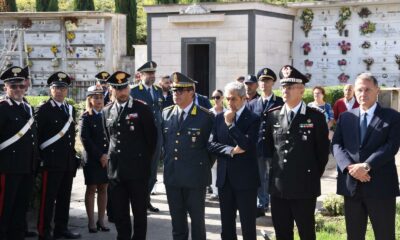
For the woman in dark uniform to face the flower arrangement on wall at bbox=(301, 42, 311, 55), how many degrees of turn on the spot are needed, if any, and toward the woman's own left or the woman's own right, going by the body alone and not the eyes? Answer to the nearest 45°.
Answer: approximately 90° to the woman's own left

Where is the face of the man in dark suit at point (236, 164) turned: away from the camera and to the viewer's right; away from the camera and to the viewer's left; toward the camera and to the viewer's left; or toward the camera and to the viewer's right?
toward the camera and to the viewer's left

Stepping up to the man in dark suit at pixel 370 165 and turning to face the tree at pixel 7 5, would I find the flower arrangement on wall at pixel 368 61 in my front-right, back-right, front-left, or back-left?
front-right

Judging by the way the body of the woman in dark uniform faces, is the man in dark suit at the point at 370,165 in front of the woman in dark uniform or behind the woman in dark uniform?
in front

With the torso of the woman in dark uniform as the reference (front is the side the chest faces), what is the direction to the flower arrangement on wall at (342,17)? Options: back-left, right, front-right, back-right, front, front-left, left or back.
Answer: left

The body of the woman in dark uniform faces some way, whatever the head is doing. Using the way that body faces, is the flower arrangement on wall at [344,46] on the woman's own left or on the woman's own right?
on the woman's own left

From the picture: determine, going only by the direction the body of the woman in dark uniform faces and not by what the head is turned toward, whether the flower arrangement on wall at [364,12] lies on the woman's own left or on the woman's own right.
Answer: on the woman's own left

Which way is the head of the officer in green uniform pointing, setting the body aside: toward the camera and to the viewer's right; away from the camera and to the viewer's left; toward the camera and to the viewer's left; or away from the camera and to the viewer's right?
toward the camera and to the viewer's left

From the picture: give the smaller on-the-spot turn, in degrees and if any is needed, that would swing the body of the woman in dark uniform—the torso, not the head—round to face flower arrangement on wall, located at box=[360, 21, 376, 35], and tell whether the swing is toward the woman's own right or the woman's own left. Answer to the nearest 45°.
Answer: approximately 90° to the woman's own left

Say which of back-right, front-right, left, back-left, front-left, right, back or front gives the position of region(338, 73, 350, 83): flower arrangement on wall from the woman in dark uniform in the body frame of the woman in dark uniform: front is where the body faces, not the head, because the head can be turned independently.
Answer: left

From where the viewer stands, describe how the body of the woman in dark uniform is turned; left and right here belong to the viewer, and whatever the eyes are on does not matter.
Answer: facing the viewer and to the right of the viewer

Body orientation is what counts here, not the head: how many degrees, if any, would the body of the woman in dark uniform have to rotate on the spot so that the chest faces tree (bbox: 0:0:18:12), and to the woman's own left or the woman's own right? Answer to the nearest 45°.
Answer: approximately 135° to the woman's own left

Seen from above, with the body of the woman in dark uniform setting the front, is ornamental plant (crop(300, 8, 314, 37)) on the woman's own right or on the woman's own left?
on the woman's own left
